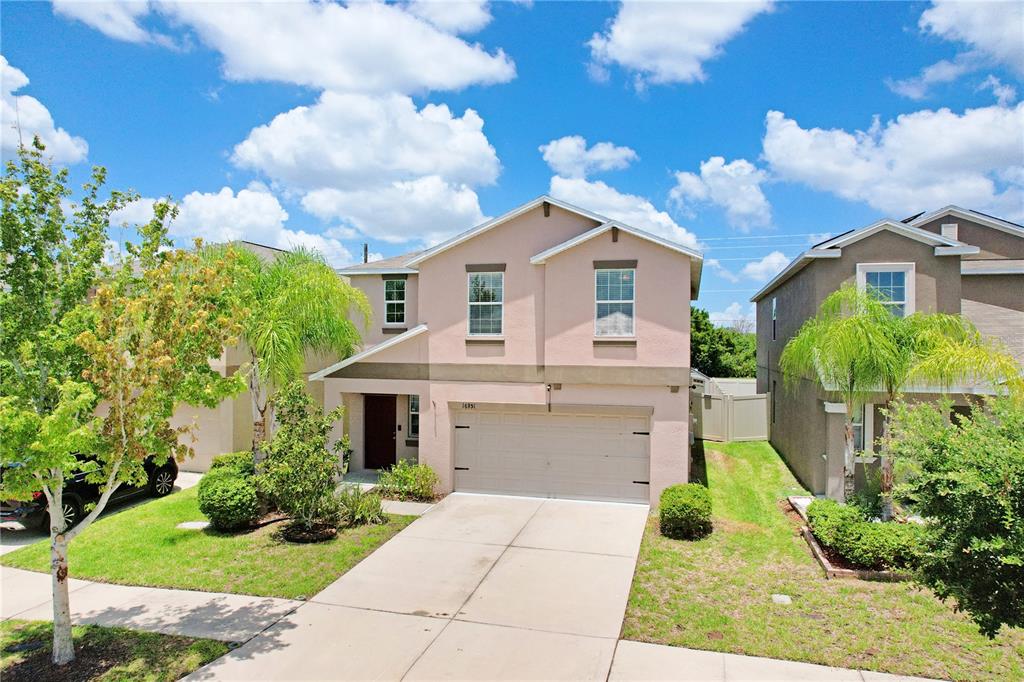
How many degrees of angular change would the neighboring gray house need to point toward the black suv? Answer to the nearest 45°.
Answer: approximately 45° to its right

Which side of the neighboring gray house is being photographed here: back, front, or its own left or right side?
front

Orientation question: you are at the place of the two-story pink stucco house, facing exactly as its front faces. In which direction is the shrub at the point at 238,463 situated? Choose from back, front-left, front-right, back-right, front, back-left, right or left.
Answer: right

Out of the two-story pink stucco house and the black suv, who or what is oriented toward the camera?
the two-story pink stucco house

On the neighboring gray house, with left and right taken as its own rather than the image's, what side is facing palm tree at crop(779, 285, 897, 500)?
front

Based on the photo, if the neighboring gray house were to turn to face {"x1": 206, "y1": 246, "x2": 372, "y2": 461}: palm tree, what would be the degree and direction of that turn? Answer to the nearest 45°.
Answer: approximately 45° to its right

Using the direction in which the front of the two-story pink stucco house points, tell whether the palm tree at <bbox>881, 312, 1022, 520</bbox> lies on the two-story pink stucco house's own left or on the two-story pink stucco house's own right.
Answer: on the two-story pink stucco house's own left

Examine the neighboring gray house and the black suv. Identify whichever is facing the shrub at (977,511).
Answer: the neighboring gray house

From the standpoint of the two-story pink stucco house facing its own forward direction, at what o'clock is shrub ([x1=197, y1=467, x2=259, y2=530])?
The shrub is roughly at 2 o'clock from the two-story pink stucco house.

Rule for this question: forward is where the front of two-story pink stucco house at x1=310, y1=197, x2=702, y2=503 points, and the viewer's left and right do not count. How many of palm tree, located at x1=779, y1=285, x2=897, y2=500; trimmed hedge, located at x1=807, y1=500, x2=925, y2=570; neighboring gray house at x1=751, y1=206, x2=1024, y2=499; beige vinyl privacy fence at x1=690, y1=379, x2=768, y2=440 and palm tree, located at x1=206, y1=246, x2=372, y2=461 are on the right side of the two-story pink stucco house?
1

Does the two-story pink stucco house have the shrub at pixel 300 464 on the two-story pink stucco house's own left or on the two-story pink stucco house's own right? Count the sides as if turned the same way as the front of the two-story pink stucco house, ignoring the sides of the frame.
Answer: on the two-story pink stucco house's own right

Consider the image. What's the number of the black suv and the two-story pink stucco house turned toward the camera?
1

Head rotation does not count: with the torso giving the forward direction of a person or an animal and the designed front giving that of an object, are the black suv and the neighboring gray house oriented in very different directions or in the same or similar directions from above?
very different directions

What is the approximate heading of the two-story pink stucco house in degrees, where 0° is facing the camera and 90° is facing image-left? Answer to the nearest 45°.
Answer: approximately 0°

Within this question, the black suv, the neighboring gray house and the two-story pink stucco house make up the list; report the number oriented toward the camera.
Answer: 2
